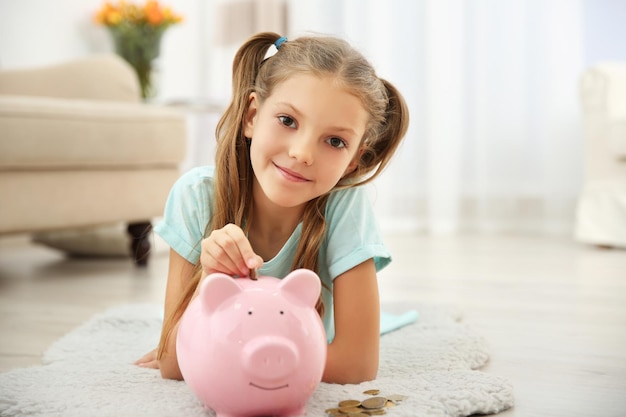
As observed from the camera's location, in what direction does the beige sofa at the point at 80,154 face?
facing the viewer and to the right of the viewer

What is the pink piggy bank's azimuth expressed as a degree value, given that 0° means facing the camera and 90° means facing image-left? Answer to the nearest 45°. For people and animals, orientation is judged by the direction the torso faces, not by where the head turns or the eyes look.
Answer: approximately 0°

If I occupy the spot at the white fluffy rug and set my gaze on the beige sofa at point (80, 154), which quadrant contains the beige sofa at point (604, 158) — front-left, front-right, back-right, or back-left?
front-right

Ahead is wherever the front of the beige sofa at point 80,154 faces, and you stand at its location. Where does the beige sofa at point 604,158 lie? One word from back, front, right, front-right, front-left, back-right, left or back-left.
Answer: front-left

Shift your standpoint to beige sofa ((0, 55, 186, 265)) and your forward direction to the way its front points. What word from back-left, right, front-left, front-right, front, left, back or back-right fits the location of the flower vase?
back-left

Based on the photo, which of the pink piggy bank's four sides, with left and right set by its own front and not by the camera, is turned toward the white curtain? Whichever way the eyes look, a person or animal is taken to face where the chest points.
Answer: back

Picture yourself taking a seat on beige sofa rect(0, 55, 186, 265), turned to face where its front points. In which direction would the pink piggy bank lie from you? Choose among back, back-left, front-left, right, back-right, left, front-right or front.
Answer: front-right

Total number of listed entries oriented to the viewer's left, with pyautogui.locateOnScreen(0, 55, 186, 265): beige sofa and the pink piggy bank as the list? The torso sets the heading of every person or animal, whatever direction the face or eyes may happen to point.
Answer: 0

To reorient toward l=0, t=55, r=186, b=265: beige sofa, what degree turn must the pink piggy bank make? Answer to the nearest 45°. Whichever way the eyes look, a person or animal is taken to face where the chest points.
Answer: approximately 180°
